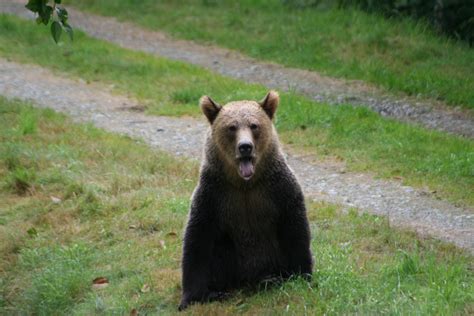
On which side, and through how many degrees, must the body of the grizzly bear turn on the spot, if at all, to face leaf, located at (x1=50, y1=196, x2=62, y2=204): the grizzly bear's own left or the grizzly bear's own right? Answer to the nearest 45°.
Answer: approximately 135° to the grizzly bear's own right

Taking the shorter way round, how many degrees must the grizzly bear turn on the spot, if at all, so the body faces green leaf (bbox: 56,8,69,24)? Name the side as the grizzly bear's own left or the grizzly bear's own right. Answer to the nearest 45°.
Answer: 0° — it already faces it

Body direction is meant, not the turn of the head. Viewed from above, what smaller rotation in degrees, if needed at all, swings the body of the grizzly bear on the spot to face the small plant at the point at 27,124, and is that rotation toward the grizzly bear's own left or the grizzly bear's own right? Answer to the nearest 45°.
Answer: approximately 135° to the grizzly bear's own right

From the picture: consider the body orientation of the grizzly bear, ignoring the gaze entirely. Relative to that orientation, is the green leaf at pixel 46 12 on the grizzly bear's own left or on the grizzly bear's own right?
on the grizzly bear's own right

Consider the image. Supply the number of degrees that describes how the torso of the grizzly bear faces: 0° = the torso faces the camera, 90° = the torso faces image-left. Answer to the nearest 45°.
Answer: approximately 0°

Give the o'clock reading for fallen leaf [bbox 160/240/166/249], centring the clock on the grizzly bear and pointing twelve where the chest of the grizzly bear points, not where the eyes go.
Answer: The fallen leaf is roughly at 5 o'clock from the grizzly bear.
